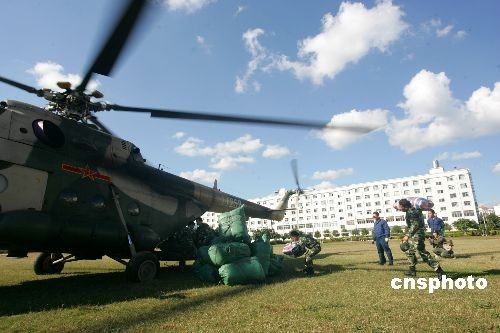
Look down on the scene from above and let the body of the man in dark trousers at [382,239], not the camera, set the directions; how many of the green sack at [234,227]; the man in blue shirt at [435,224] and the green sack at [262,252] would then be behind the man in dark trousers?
1

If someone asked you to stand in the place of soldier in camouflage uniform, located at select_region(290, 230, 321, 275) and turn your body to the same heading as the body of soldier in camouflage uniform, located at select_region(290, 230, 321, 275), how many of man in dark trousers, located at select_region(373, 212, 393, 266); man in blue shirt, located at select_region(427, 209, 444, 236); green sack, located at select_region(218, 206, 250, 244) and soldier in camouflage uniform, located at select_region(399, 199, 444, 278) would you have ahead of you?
1

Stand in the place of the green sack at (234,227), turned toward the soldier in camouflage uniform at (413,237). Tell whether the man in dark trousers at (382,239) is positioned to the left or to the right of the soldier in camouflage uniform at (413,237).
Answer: left

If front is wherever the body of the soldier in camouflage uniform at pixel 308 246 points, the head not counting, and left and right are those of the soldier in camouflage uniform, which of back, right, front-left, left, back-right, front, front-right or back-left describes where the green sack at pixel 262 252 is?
front-left

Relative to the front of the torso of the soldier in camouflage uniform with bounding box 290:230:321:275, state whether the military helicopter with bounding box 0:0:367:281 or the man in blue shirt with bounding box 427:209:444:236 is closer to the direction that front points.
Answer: the military helicopter

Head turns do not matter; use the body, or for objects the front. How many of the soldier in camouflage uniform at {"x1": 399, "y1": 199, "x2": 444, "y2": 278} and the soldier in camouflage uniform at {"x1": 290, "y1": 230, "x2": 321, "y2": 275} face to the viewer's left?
2

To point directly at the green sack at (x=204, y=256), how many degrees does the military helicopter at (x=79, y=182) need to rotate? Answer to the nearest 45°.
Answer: approximately 135° to its left

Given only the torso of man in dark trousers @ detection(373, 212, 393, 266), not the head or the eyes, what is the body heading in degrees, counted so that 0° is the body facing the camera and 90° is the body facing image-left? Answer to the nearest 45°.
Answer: approximately 45°

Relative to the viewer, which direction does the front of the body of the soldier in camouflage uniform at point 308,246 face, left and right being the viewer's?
facing to the left of the viewer

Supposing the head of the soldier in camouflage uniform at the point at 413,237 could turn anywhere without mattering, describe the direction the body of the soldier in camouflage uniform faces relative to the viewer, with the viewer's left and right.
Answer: facing to the left of the viewer

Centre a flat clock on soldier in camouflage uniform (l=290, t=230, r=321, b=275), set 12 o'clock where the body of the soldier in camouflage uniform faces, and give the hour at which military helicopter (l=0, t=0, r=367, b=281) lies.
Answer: The military helicopter is roughly at 11 o'clock from the soldier in camouflage uniform.

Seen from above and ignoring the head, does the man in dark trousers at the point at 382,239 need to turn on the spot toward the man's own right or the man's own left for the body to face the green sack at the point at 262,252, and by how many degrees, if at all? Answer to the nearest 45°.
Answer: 0° — they already face it

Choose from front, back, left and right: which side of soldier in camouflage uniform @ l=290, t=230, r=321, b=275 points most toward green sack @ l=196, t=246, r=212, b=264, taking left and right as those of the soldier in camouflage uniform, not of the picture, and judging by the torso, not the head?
front
